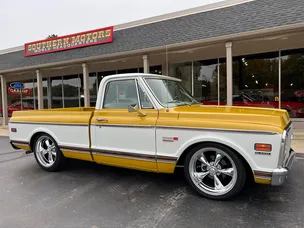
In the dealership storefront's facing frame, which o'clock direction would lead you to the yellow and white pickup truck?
The yellow and white pickup truck is roughly at 11 o'clock from the dealership storefront.

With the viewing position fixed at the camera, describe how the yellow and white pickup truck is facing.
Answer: facing the viewer and to the right of the viewer

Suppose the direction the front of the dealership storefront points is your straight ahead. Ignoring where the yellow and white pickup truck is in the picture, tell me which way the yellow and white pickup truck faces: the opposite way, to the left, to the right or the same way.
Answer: to the left

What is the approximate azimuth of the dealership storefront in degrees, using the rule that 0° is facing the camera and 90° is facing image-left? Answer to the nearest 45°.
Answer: approximately 45°
